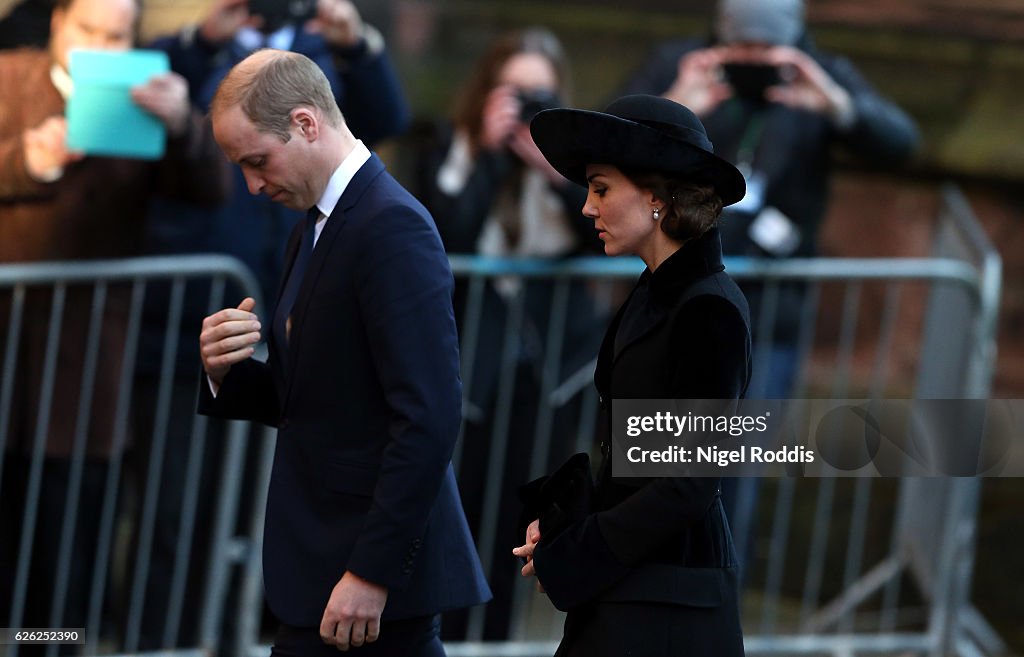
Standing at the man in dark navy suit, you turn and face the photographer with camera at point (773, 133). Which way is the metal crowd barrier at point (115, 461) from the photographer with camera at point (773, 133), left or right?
left

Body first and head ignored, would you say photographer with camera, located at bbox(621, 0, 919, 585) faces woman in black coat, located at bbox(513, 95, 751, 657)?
yes

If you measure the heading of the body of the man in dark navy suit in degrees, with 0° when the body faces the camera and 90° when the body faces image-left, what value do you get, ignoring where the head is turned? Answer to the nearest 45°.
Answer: approximately 90°

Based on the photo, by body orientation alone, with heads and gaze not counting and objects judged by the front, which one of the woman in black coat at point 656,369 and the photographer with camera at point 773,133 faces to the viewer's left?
the woman in black coat

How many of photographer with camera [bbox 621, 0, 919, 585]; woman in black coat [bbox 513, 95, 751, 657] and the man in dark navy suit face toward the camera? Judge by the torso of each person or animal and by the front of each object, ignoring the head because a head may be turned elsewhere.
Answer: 1

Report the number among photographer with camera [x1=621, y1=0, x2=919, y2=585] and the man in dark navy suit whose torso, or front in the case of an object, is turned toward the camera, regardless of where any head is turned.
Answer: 1

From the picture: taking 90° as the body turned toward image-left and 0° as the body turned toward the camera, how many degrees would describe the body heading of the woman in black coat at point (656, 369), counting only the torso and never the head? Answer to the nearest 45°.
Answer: approximately 90°

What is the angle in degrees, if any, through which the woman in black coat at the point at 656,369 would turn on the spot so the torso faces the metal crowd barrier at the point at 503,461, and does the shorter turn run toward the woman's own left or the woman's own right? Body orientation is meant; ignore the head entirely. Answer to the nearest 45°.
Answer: approximately 90° to the woman's own right

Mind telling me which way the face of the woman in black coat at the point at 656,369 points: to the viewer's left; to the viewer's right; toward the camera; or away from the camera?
to the viewer's left

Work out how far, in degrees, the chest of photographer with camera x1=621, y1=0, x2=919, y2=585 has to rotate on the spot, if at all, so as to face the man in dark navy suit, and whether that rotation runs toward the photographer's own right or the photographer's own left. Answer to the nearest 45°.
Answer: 0° — they already face them

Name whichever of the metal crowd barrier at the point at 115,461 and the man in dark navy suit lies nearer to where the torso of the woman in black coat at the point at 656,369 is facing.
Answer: the man in dark navy suit

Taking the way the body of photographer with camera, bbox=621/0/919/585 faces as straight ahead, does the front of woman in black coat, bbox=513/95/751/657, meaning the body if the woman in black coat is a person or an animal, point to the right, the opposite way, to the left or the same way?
to the right

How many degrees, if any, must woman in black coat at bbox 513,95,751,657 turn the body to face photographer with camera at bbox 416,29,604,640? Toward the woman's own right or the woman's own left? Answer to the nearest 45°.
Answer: approximately 90° to the woman's own right

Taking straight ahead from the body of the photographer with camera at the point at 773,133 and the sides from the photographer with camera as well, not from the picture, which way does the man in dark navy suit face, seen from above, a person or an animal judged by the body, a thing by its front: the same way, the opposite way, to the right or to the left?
to the right

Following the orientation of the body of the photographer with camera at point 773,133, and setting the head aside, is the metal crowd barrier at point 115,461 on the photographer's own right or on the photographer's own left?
on the photographer's own right

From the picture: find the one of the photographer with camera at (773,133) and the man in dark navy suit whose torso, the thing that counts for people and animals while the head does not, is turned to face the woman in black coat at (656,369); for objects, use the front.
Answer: the photographer with camera
